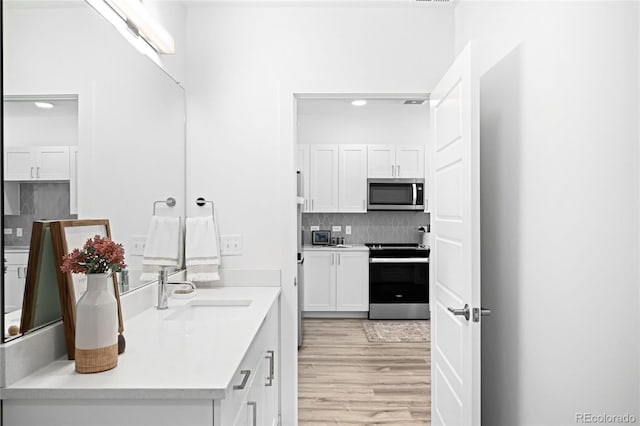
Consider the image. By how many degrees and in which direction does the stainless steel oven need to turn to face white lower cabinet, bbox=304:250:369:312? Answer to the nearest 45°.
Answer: approximately 90° to its right

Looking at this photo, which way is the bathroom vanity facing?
to the viewer's right

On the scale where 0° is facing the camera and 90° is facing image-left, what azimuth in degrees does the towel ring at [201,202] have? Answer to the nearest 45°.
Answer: approximately 0°

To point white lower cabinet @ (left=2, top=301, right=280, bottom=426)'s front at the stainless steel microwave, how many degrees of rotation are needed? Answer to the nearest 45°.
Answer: approximately 45° to its left

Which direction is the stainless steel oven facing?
toward the camera

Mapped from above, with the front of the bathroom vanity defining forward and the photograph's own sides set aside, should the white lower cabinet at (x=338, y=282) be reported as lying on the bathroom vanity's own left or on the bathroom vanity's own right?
on the bathroom vanity's own left

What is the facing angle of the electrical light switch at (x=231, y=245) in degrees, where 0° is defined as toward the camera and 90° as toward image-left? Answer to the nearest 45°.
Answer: approximately 0°

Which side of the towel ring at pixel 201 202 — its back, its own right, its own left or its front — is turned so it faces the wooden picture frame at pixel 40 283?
front

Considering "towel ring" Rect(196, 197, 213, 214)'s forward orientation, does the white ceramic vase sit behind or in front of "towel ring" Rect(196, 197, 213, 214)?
in front

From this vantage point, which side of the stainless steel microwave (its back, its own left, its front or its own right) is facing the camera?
front

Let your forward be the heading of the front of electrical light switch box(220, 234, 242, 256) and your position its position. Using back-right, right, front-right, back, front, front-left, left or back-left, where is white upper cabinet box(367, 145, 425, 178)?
back-left

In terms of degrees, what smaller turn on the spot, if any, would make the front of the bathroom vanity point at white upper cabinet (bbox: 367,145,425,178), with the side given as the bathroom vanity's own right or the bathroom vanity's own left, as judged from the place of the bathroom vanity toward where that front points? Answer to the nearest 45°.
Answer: approximately 45° to the bathroom vanity's own left

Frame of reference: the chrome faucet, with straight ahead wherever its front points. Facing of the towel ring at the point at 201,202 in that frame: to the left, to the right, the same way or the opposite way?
to the right

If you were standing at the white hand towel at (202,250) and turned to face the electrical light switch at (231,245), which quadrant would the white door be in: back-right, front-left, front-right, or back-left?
front-right

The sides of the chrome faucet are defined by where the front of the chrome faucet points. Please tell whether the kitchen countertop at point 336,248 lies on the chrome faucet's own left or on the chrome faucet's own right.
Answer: on the chrome faucet's own left
